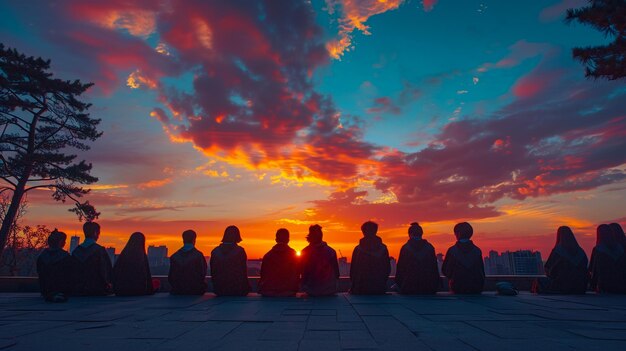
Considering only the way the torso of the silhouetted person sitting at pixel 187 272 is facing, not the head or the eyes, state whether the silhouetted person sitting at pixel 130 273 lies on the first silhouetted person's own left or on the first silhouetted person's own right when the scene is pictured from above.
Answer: on the first silhouetted person's own left

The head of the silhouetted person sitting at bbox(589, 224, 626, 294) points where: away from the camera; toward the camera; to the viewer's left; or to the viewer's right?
away from the camera

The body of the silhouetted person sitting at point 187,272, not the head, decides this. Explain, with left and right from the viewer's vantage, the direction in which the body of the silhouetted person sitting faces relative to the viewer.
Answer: facing away from the viewer

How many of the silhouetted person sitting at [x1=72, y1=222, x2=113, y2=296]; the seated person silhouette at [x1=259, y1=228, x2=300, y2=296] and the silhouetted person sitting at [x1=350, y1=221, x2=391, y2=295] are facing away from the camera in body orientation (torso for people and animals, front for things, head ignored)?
3

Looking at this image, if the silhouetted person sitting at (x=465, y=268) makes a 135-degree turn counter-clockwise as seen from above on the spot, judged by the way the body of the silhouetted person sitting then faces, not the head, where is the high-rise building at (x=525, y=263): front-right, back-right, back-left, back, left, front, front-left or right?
back-right

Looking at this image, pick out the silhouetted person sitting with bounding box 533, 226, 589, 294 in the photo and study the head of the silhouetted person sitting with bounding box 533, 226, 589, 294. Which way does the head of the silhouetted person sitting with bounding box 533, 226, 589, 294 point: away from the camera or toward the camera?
away from the camera

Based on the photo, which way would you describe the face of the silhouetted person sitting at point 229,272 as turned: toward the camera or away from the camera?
away from the camera

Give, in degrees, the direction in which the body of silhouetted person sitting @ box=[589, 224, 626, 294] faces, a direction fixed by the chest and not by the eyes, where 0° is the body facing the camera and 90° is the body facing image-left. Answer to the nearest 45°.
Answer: approximately 180°

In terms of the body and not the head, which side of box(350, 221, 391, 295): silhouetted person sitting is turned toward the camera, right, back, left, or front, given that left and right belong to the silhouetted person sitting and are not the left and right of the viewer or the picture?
back

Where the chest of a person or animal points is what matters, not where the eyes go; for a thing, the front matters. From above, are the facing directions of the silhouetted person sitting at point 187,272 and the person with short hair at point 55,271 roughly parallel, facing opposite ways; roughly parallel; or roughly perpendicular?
roughly parallel

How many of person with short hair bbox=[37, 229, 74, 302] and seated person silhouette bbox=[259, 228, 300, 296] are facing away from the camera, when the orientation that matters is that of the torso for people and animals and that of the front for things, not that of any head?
2

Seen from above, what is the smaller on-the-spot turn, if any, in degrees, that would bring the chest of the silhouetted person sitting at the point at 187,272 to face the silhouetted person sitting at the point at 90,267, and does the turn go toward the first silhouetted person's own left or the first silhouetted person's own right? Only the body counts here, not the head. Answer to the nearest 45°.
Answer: approximately 90° to the first silhouetted person's own left

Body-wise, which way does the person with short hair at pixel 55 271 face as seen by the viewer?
away from the camera

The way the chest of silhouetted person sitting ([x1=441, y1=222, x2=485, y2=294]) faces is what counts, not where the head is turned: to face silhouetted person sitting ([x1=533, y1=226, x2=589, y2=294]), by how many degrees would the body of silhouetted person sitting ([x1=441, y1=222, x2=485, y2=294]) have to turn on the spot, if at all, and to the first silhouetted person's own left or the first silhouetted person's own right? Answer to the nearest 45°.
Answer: approximately 90° to the first silhouetted person's own right

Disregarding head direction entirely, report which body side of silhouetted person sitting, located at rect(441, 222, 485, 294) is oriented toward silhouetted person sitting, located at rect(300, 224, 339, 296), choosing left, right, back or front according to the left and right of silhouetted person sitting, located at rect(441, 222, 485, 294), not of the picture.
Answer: left

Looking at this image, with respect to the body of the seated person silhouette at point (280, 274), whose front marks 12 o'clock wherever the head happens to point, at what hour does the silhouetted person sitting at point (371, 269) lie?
The silhouetted person sitting is roughly at 3 o'clock from the seated person silhouette.

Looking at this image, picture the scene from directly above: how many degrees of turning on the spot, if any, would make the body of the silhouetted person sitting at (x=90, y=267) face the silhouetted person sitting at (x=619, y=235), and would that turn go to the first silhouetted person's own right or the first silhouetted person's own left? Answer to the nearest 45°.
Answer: approximately 135° to the first silhouetted person's own right

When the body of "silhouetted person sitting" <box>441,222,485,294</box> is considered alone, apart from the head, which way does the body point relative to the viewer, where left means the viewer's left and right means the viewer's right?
facing away from the viewer

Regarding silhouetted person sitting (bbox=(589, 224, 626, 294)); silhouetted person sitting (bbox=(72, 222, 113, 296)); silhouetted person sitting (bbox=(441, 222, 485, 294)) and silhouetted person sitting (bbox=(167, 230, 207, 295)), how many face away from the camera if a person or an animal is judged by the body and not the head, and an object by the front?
4

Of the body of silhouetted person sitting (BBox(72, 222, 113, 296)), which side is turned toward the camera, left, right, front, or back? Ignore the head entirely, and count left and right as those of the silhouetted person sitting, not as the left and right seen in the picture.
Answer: back
